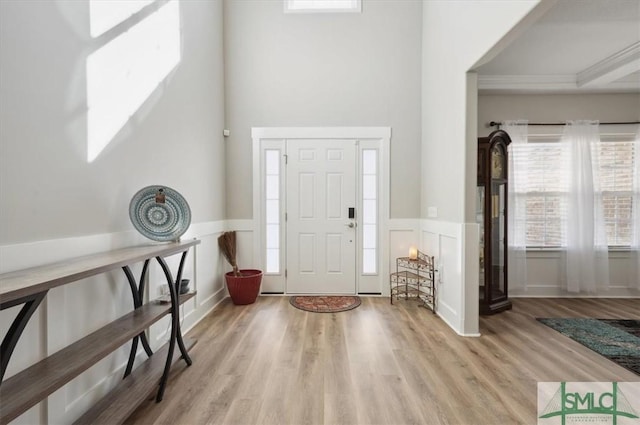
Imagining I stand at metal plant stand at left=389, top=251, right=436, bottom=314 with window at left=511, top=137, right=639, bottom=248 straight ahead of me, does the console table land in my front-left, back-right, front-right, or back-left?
back-right

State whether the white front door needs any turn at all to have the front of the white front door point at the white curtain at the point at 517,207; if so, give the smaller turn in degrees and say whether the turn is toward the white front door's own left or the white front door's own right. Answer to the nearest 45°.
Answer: approximately 90° to the white front door's own left

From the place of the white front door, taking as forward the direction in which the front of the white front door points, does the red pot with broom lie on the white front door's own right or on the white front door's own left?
on the white front door's own right

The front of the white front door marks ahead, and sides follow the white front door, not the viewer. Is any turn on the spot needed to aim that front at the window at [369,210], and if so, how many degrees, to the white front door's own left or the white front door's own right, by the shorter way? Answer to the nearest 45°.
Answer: approximately 90° to the white front door's own left

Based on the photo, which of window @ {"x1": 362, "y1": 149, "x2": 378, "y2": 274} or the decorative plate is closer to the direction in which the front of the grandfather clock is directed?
the decorative plate

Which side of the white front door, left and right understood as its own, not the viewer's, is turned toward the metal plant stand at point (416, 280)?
left

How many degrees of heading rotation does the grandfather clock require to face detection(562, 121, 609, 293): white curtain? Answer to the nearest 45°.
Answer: approximately 90° to its left

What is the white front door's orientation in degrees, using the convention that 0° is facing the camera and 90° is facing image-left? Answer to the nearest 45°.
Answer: approximately 0°

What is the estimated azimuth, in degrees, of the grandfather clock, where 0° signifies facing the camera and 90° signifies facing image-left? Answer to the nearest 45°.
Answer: approximately 315°

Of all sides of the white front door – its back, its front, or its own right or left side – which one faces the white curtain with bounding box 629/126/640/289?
left
